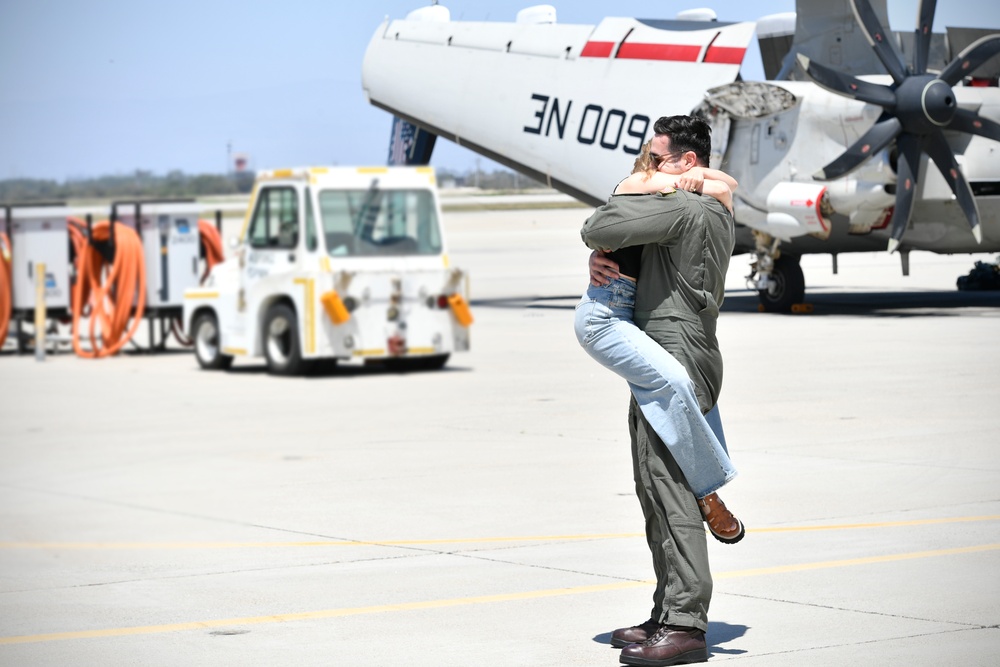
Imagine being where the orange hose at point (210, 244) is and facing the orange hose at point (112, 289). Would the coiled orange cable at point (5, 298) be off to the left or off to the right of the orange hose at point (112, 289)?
right

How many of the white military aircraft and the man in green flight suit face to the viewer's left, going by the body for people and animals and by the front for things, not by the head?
1

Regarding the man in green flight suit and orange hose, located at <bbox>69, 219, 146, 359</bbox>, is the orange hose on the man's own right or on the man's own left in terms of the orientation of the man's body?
on the man's own right

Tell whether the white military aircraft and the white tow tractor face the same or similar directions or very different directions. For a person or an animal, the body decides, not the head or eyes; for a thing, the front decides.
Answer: very different directions

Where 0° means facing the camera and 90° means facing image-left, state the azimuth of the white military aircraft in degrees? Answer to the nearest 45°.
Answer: approximately 315°

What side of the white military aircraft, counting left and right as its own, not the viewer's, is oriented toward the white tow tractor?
right

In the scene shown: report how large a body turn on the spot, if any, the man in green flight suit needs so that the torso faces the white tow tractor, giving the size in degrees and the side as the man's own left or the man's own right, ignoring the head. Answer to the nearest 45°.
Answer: approximately 90° to the man's own right

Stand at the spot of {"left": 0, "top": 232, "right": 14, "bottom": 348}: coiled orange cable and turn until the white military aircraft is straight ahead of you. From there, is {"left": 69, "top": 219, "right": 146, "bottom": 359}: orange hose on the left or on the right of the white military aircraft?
right

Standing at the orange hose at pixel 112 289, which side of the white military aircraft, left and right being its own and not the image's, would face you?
right
